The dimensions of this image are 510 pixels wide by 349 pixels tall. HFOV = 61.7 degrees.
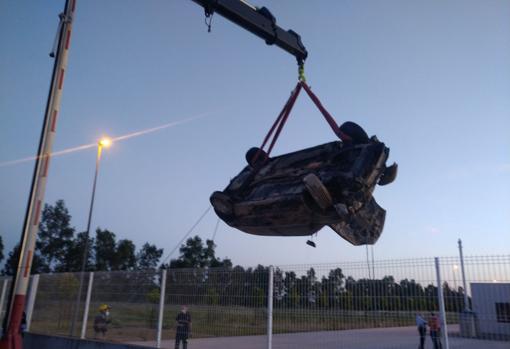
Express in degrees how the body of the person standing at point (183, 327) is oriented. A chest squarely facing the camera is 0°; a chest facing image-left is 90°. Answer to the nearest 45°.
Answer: approximately 0°

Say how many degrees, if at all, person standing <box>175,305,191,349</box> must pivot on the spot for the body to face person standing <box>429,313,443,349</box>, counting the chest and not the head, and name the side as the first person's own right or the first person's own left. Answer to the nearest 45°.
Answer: approximately 45° to the first person's own left

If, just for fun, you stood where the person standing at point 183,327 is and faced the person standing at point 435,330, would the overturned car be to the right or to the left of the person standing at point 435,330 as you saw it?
right

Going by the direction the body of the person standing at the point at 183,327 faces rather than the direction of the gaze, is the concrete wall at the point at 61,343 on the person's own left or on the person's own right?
on the person's own right

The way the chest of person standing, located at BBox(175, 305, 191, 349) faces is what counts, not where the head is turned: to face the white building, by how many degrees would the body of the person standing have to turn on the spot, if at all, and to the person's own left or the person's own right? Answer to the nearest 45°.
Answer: approximately 45° to the person's own left
